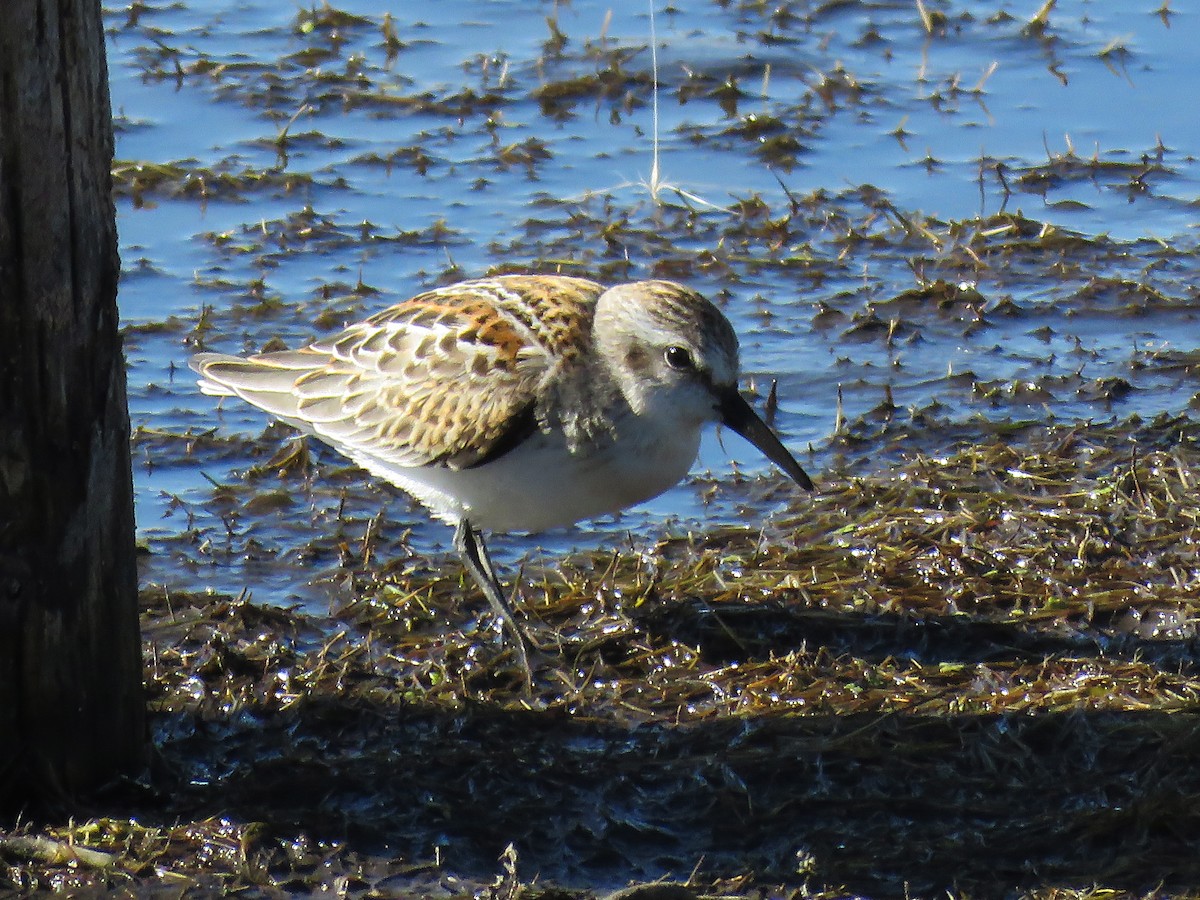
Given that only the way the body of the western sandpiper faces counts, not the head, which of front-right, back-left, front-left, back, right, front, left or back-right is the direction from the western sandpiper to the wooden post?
back-right

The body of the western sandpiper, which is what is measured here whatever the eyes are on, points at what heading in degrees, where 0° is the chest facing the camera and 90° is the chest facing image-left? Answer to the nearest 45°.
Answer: approximately 270°
